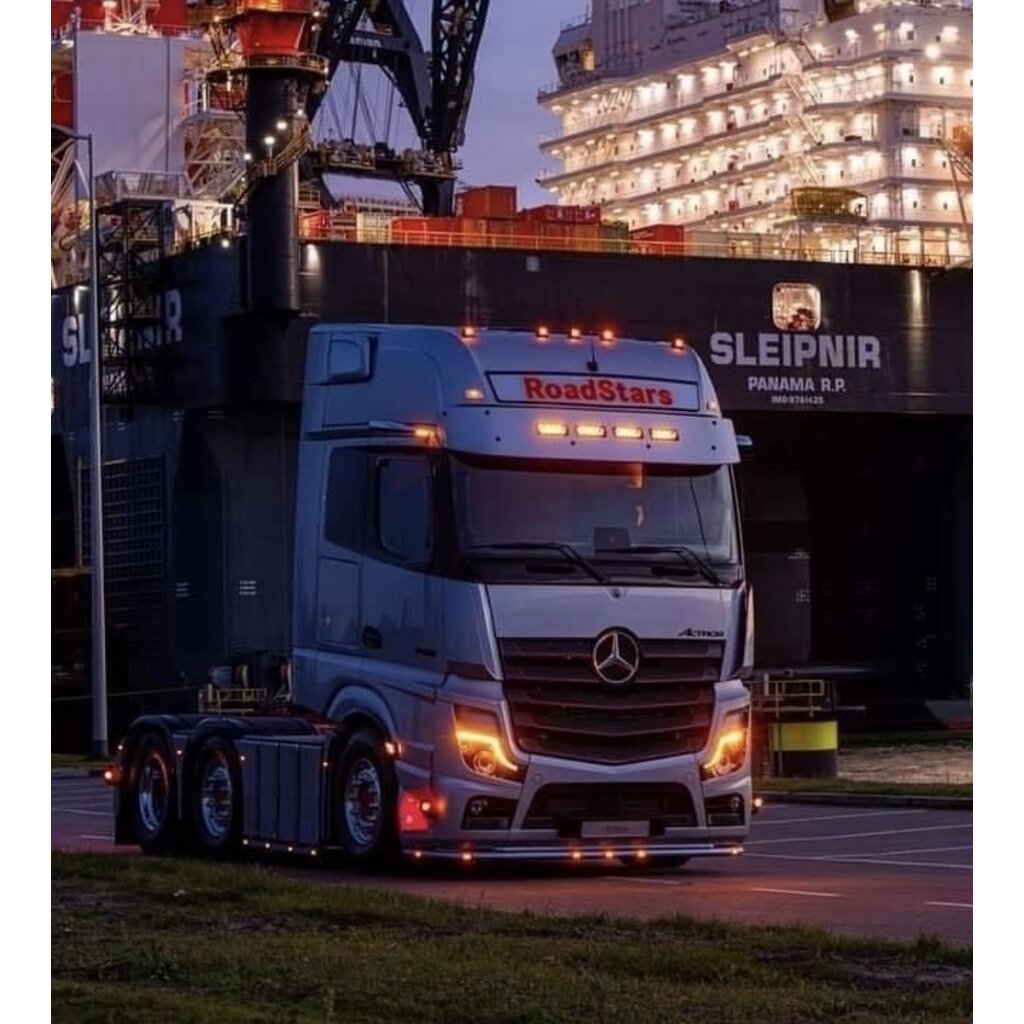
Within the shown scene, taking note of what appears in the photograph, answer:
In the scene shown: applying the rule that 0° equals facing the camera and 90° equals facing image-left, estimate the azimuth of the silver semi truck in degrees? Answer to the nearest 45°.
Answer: approximately 315°

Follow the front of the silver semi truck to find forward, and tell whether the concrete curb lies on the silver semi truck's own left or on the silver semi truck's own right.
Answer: on the silver semi truck's own left

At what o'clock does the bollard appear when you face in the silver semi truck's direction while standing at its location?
The bollard is roughly at 8 o'clock from the silver semi truck.
